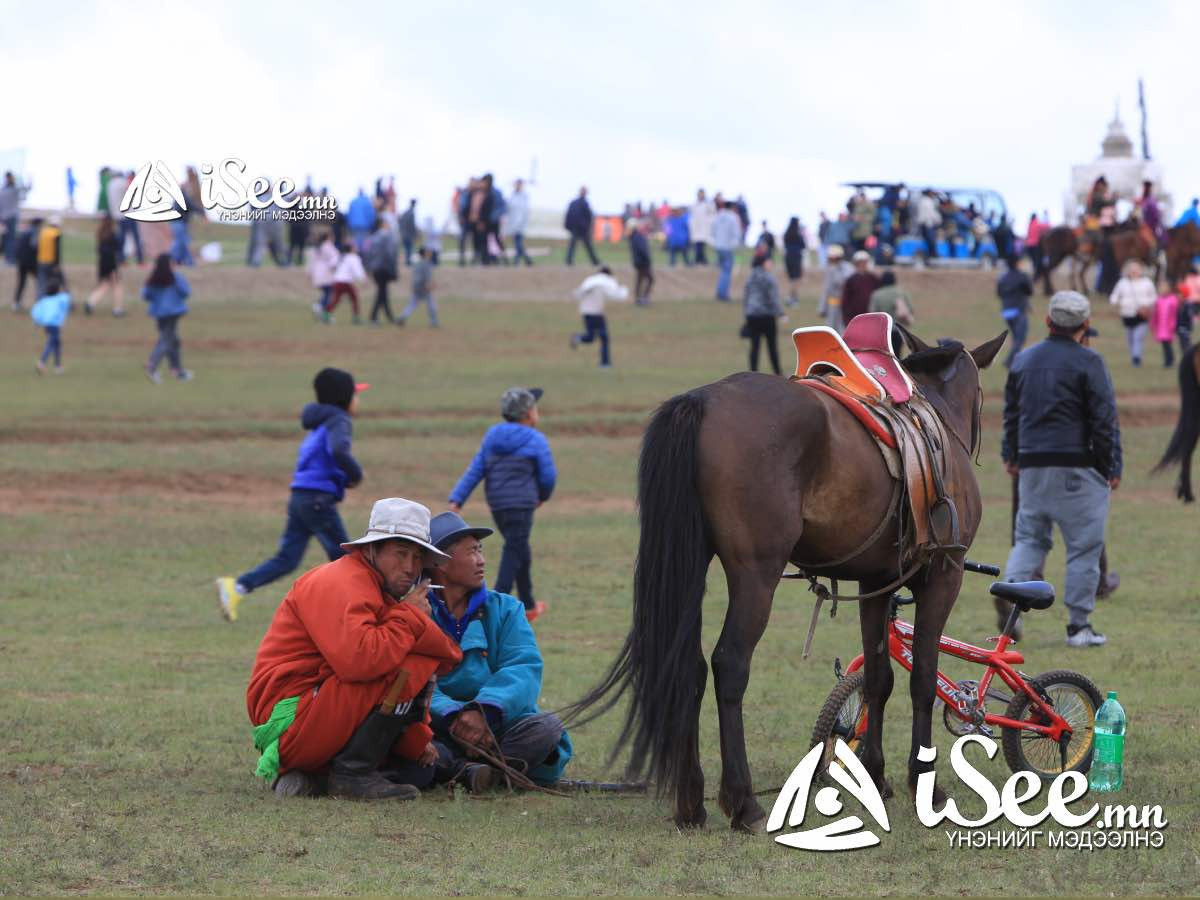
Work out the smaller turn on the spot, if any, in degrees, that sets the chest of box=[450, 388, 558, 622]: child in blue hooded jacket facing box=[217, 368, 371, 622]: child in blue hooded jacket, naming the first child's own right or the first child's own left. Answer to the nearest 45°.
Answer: approximately 135° to the first child's own left

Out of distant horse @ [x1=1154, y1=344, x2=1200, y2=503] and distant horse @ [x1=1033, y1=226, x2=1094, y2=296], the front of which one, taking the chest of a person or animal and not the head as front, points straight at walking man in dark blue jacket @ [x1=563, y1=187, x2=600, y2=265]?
distant horse @ [x1=1033, y1=226, x2=1094, y2=296]

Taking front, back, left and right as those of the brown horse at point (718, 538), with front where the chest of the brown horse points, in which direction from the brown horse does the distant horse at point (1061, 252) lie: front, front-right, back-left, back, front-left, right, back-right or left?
front-left

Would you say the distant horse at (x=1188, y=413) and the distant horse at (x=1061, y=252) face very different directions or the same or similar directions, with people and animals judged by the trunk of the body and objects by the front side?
very different directions

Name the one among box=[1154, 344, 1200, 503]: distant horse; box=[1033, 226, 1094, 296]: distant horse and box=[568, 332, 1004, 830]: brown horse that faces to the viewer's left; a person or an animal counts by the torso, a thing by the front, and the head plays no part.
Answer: box=[1033, 226, 1094, 296]: distant horse

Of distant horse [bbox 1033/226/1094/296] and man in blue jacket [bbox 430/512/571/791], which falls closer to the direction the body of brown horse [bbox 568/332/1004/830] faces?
the distant horse

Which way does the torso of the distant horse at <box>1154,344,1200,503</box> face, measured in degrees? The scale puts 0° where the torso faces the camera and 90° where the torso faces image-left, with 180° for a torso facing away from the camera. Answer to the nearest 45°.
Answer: approximately 270°
